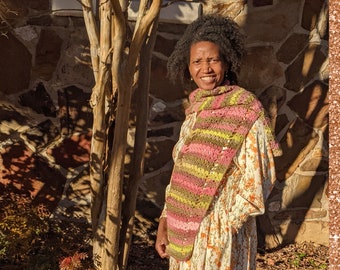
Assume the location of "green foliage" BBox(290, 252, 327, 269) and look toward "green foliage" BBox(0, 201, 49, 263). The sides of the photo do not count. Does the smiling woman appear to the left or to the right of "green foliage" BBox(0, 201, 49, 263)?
left

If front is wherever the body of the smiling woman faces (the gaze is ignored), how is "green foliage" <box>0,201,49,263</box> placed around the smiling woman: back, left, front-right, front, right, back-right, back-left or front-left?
right

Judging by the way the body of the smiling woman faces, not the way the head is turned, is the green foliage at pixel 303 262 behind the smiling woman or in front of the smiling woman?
behind

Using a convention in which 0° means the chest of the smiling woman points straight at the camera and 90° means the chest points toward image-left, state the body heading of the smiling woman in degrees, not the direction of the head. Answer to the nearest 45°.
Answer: approximately 45°

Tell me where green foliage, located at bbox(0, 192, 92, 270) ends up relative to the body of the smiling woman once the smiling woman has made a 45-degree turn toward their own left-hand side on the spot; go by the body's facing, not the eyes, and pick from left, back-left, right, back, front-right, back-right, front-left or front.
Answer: back-right

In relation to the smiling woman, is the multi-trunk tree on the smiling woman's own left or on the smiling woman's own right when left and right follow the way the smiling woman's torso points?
on the smiling woman's own right
